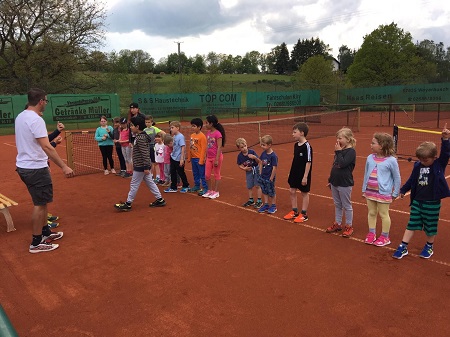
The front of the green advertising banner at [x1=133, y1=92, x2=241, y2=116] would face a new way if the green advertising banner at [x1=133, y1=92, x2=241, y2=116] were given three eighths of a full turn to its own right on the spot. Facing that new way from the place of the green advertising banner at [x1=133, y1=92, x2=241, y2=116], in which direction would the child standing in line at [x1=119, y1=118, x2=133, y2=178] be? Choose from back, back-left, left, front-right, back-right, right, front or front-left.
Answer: back-left

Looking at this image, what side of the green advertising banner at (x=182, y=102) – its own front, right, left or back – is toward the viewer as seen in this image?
front

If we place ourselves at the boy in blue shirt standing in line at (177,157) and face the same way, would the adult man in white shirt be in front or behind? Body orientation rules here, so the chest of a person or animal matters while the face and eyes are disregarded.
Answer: in front

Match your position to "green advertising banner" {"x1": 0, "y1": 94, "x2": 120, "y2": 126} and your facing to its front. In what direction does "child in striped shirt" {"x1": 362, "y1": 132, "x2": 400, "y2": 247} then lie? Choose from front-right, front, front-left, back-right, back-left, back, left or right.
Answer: front

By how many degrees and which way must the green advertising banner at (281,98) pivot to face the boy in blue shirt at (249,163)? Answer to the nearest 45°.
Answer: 0° — it already faces them

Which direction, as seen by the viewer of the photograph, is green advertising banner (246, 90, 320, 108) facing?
facing the viewer

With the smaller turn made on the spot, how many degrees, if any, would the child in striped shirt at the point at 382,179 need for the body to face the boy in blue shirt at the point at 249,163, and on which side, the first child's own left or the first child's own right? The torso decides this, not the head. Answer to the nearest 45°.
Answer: approximately 90° to the first child's own right

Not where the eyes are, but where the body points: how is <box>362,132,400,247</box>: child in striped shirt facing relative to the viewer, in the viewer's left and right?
facing the viewer and to the left of the viewer

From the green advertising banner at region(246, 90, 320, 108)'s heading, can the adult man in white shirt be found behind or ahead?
ahead

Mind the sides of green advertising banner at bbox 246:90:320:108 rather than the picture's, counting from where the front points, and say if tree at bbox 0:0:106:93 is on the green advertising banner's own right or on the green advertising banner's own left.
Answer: on the green advertising banner's own right

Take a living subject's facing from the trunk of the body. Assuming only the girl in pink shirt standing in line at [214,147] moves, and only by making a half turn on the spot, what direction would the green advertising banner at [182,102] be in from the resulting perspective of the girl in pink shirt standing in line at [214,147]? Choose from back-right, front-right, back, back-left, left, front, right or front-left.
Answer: front-left

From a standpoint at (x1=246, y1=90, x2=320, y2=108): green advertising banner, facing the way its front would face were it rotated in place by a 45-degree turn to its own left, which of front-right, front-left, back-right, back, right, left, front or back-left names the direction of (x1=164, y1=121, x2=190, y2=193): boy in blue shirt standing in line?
front-right

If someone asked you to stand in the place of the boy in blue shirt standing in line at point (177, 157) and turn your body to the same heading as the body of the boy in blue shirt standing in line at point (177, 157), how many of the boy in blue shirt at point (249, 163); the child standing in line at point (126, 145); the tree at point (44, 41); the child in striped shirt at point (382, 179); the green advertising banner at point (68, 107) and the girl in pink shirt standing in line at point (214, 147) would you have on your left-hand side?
3

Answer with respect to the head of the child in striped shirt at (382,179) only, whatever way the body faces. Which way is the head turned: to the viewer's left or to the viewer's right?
to the viewer's left
